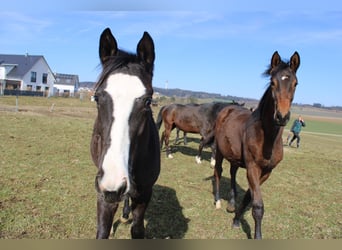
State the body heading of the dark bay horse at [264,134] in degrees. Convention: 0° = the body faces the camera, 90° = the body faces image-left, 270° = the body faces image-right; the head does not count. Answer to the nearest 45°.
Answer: approximately 315°

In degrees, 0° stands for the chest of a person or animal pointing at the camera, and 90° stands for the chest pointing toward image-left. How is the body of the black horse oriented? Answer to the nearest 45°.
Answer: approximately 0°

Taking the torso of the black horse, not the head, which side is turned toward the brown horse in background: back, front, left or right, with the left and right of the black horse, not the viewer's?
back

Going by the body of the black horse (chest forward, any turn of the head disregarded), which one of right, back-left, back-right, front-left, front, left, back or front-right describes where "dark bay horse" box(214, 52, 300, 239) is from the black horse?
back-left

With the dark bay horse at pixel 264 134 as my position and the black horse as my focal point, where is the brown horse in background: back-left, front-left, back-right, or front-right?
back-right

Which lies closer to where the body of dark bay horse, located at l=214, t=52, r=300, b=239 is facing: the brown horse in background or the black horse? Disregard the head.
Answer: the black horse

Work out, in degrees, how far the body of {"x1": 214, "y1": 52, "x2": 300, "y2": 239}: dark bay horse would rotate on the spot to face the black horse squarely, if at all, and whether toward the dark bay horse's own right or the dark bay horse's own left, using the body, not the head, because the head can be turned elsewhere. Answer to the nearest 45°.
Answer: approximately 45° to the dark bay horse's own right
